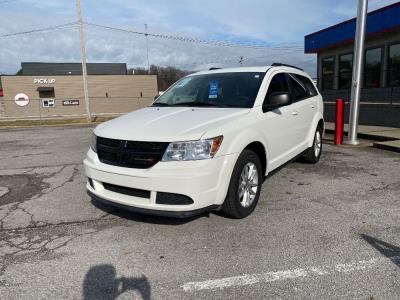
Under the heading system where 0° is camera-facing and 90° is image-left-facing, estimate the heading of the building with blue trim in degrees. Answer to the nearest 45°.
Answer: approximately 45°

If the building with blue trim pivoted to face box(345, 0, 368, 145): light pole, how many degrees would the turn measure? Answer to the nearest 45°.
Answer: approximately 45° to its left

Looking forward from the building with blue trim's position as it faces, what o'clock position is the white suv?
The white suv is roughly at 11 o'clock from the building with blue trim.

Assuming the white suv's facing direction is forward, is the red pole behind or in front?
behind

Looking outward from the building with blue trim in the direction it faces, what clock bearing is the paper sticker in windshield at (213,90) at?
The paper sticker in windshield is roughly at 11 o'clock from the building with blue trim.

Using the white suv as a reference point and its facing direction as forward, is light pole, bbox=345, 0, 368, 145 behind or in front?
behind
